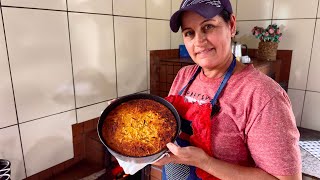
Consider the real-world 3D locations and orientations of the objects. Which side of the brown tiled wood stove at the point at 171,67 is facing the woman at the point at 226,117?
front

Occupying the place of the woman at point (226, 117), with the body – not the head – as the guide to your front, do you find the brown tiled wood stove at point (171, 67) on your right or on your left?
on your right

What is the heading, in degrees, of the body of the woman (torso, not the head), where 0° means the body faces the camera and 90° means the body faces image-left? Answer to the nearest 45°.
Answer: approximately 45°

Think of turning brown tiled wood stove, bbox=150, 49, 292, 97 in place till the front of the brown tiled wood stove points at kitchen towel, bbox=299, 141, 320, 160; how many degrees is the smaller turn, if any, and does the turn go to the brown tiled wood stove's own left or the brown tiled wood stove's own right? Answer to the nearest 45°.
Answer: approximately 90° to the brown tiled wood stove's own left

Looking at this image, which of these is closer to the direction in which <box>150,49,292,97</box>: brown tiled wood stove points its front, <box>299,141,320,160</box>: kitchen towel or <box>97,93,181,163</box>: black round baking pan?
the black round baking pan

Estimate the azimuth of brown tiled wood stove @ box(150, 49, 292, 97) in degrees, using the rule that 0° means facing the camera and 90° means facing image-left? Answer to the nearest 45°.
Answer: approximately 0°

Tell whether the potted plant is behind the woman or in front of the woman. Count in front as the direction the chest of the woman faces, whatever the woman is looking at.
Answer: behind

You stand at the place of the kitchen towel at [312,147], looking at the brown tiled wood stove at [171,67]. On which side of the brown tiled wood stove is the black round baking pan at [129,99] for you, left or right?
left

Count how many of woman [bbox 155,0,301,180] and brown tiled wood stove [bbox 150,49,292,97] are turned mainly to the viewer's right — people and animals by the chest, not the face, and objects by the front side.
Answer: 0

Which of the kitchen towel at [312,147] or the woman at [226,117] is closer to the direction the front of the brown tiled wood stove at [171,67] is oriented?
the woman

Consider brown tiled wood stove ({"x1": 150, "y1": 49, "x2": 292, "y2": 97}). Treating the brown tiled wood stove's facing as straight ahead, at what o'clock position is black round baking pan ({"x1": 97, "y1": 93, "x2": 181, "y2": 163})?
The black round baking pan is roughly at 12 o'clock from the brown tiled wood stove.
